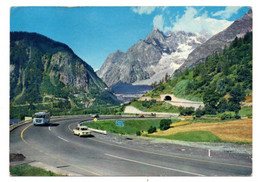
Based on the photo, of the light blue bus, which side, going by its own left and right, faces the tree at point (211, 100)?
left

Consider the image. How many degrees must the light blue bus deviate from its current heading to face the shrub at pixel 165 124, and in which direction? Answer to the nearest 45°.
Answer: approximately 90° to its left

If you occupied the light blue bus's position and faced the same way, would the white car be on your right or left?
on your left
